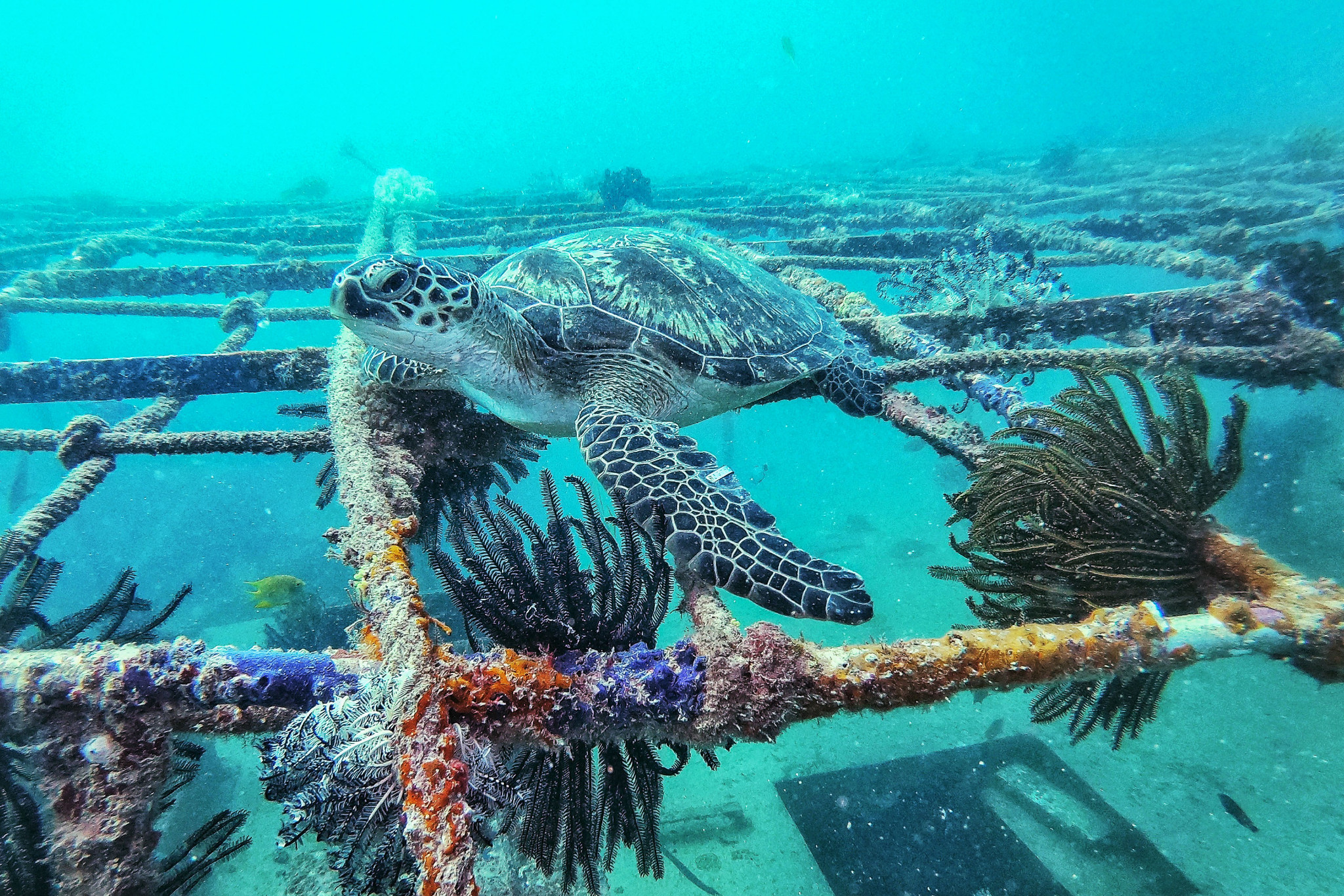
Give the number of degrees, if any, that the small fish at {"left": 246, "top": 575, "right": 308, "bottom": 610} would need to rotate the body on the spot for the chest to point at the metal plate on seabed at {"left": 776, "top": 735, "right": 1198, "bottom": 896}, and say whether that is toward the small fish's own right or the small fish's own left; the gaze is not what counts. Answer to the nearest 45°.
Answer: approximately 45° to the small fish's own right

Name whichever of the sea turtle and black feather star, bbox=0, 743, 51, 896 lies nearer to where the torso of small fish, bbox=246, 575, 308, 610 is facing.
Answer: the sea turtle

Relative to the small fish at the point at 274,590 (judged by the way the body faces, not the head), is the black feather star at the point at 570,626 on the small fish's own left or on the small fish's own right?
on the small fish's own right

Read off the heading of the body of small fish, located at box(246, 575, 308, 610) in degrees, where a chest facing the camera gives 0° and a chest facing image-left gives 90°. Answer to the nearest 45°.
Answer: approximately 270°
